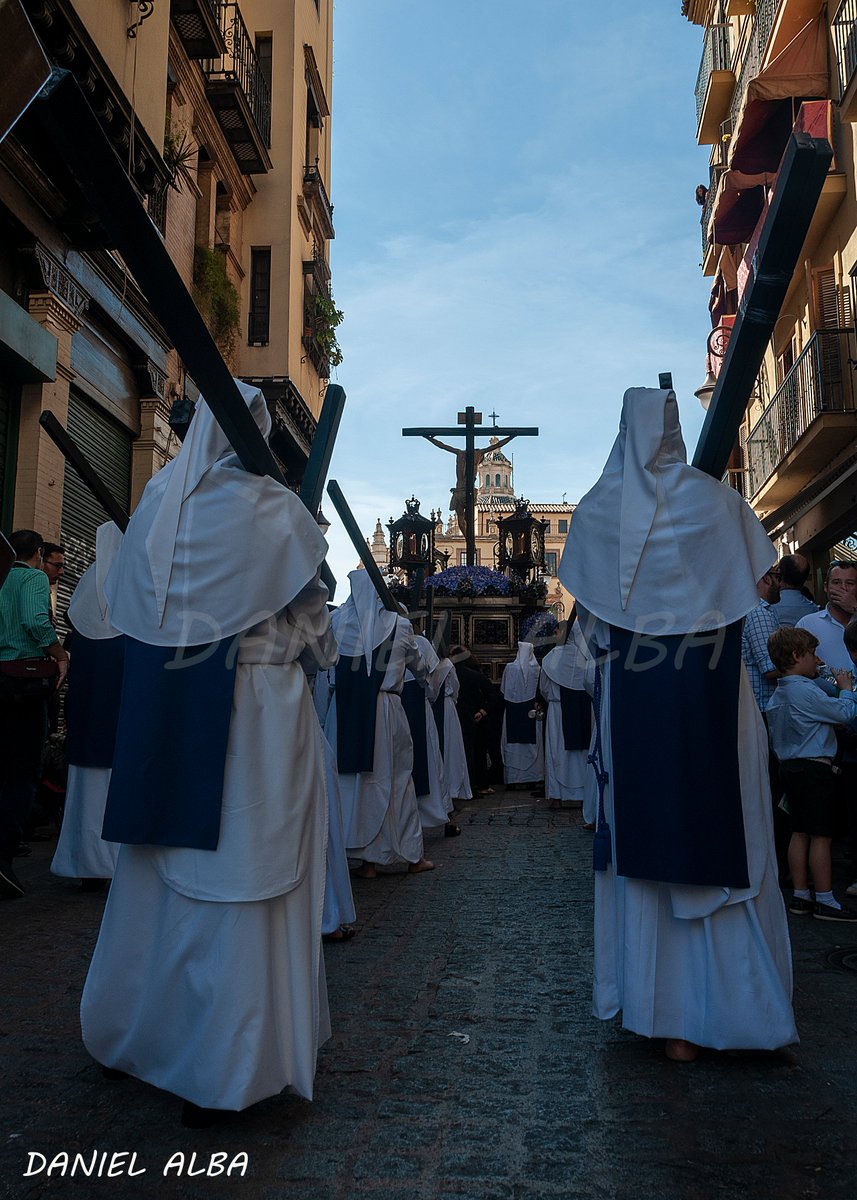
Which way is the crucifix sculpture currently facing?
away from the camera

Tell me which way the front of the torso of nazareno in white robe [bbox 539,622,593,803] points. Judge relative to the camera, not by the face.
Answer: away from the camera

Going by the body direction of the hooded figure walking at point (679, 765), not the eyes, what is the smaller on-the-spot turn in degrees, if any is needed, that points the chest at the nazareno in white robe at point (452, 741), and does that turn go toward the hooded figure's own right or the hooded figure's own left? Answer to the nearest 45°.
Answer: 0° — they already face them

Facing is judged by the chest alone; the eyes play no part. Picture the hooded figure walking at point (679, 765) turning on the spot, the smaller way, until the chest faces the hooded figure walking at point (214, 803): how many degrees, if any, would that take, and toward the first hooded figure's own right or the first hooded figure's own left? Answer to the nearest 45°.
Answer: approximately 135° to the first hooded figure's own left

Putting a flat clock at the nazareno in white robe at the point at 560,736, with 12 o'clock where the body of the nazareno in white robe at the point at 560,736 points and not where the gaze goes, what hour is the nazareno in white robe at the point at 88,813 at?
the nazareno in white robe at the point at 88,813 is roughly at 7 o'clock from the nazareno in white robe at the point at 560,736.

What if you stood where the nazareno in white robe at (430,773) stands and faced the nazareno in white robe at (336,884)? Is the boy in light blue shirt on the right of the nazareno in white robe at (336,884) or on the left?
left

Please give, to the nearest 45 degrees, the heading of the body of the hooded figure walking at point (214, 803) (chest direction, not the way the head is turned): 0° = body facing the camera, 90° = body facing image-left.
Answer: approximately 225°

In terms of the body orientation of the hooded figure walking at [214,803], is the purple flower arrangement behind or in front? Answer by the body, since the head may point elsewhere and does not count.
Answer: in front

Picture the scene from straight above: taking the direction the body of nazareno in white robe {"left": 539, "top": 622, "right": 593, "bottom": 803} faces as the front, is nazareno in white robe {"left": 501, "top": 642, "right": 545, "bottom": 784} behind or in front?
in front

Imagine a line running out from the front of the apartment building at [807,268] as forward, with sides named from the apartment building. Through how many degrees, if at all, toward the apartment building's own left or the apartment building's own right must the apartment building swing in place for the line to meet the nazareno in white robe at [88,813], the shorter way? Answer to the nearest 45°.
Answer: approximately 45° to the apartment building's own left

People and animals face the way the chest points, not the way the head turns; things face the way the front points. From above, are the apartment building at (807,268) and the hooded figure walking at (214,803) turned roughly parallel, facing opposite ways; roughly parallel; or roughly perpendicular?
roughly perpendicular
